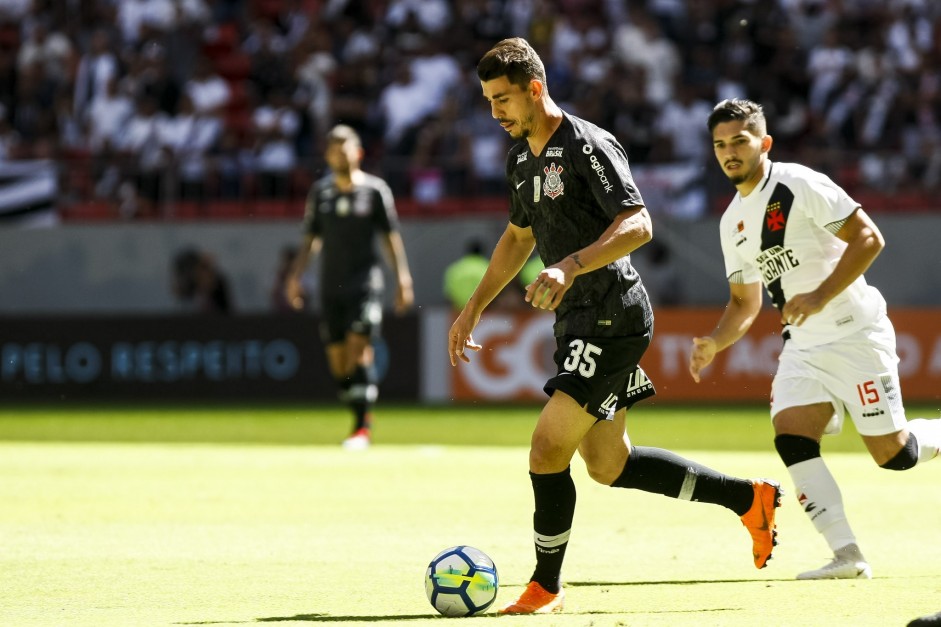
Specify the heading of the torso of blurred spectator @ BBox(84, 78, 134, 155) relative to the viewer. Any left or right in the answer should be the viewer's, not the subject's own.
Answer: facing the viewer

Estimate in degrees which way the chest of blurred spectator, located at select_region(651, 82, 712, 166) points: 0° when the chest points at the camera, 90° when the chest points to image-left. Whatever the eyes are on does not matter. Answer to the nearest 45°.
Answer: approximately 0°

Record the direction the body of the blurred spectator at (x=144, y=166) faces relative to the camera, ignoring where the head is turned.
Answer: toward the camera

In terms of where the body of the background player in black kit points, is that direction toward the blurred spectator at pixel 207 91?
no

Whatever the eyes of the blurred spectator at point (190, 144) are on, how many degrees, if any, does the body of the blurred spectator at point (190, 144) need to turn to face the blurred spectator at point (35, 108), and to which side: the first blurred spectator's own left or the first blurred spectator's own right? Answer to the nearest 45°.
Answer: approximately 135° to the first blurred spectator's own right

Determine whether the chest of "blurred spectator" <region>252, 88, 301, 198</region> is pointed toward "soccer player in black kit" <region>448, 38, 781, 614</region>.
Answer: yes

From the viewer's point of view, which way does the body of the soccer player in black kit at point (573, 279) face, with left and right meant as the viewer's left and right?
facing the viewer and to the left of the viewer

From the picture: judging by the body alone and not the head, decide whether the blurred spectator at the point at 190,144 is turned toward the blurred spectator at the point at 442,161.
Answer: no

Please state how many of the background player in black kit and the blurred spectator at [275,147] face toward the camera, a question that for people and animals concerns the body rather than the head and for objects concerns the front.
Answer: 2

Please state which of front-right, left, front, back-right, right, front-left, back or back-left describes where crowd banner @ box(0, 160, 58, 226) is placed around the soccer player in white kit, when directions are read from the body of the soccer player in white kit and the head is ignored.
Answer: right

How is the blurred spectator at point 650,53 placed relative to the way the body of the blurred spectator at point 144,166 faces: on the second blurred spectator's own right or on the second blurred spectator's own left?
on the second blurred spectator's own left

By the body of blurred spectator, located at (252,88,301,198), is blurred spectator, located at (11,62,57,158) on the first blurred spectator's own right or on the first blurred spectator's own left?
on the first blurred spectator's own right

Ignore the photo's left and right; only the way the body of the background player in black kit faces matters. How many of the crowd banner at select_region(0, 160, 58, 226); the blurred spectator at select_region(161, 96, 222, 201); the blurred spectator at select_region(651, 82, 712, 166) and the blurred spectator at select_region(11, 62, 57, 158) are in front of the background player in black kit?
0

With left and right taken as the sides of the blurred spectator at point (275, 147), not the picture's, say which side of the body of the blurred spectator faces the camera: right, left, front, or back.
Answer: front

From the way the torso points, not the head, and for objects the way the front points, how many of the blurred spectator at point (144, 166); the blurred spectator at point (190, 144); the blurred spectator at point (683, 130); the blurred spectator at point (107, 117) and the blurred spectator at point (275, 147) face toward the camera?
5

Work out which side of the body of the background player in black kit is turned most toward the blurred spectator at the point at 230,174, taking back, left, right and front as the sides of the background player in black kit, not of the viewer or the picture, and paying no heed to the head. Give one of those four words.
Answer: back

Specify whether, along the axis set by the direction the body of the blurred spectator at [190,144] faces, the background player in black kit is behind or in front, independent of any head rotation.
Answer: in front
